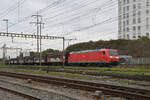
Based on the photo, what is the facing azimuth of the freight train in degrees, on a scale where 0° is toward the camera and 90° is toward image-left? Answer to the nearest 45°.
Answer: approximately 315°
